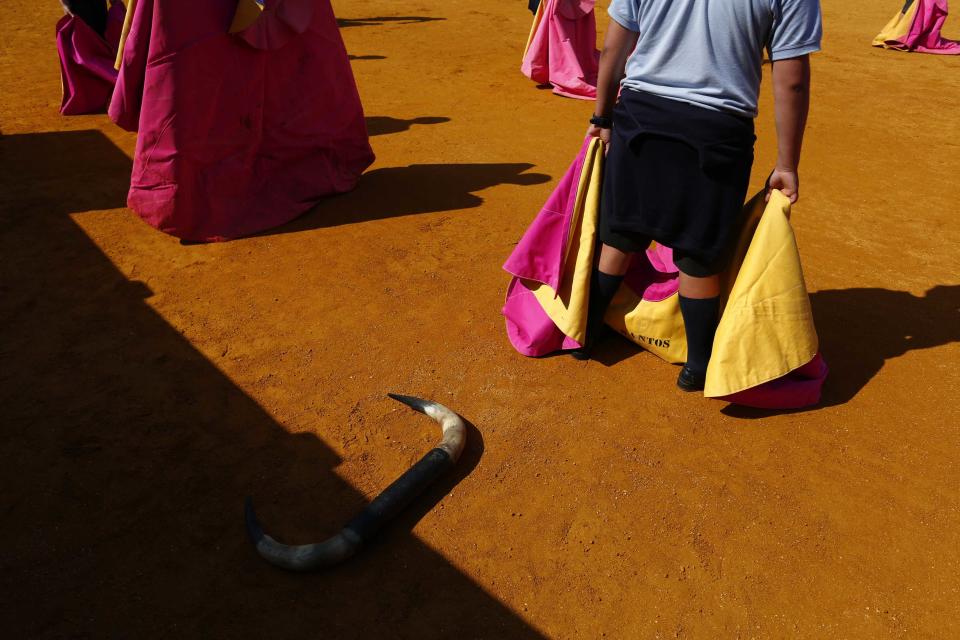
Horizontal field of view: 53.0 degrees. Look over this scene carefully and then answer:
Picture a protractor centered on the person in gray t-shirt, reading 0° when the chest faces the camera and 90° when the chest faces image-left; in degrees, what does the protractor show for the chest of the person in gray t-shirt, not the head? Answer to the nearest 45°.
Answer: approximately 225°

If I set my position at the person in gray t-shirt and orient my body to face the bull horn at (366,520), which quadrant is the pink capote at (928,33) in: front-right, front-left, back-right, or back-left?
back-right

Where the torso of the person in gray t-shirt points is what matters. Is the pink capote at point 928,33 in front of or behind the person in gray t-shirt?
in front

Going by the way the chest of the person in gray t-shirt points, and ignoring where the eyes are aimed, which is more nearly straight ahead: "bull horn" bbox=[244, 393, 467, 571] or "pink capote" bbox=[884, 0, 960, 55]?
the pink capote

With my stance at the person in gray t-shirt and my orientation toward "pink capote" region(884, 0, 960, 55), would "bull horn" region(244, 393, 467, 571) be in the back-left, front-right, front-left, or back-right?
back-left

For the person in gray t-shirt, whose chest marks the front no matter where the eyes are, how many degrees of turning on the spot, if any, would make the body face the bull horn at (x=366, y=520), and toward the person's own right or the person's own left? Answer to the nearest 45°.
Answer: approximately 180°
